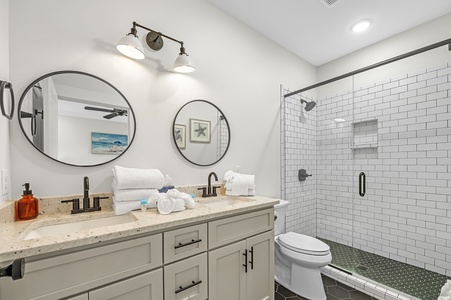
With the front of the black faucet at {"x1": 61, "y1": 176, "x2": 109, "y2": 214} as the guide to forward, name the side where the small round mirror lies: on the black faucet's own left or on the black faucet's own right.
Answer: on the black faucet's own left

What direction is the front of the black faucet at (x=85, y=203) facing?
toward the camera

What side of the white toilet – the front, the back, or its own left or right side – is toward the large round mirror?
right

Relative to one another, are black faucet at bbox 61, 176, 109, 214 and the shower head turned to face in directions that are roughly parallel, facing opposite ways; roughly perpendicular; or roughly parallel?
roughly parallel

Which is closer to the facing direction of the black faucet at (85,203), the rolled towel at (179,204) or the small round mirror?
the rolled towel

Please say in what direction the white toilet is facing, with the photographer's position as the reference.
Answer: facing the viewer and to the right of the viewer

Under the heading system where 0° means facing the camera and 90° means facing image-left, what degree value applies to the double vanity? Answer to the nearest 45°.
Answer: approximately 315°

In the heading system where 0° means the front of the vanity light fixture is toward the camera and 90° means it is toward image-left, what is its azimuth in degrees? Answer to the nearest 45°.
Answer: approximately 315°

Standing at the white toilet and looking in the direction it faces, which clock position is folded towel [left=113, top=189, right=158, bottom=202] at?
The folded towel is roughly at 3 o'clock from the white toilet.

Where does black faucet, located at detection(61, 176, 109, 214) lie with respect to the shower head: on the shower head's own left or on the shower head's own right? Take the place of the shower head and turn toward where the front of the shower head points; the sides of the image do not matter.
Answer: on the shower head's own right

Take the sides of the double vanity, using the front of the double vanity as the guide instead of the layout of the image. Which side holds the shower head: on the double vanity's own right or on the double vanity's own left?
on the double vanity's own left
